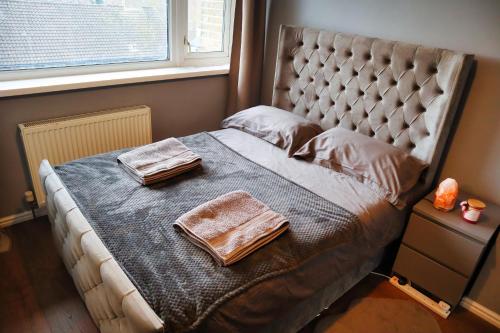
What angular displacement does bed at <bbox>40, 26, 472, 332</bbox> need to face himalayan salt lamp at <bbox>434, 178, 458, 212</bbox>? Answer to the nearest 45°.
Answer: approximately 135° to its left

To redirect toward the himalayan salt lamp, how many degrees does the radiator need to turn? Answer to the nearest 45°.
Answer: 0° — it already faces it

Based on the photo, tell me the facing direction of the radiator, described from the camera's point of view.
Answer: facing the viewer and to the right of the viewer

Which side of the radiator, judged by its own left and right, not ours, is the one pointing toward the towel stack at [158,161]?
front

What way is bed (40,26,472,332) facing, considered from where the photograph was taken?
facing the viewer and to the left of the viewer

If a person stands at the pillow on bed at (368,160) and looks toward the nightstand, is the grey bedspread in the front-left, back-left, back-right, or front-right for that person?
back-right

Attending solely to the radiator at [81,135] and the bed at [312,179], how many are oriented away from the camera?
0

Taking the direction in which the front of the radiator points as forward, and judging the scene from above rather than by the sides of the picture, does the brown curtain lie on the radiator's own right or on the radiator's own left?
on the radiator's own left
